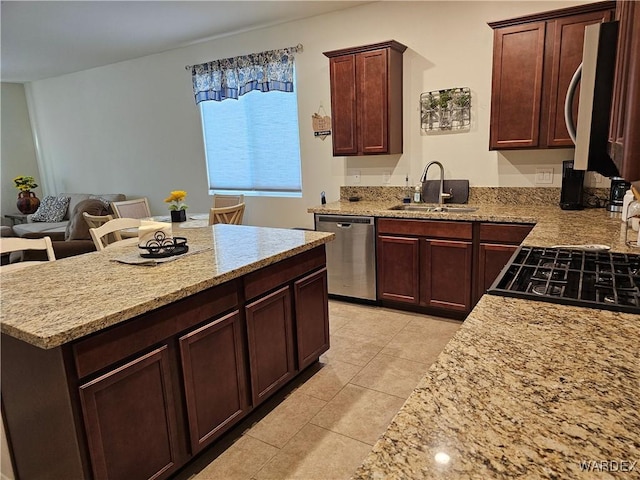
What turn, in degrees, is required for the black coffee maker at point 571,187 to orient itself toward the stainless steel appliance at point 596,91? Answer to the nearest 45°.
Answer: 0° — it already faces it

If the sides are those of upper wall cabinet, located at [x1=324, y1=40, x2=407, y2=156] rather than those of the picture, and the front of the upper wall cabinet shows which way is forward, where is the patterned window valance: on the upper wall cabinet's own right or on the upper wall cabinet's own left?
on the upper wall cabinet's own right

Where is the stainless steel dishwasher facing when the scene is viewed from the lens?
facing the viewer and to the left of the viewer

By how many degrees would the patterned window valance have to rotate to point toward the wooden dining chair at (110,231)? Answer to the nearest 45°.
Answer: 0° — it already faces it

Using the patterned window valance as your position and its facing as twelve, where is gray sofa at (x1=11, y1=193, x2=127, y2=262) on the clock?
The gray sofa is roughly at 2 o'clock from the patterned window valance.

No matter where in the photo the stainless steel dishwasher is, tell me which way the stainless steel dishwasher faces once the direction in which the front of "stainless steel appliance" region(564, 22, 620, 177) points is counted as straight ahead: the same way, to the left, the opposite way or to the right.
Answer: to the left

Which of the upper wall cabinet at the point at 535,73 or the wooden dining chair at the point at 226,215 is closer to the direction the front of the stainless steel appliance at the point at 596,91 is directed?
the wooden dining chair

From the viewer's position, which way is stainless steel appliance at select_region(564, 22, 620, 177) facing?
facing to the left of the viewer

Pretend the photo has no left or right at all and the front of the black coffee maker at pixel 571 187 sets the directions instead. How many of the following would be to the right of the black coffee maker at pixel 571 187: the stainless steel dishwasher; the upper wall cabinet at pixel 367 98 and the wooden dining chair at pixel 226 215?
3

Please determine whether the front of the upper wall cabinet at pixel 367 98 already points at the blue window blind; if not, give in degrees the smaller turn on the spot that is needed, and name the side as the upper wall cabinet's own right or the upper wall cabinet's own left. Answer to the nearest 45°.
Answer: approximately 90° to the upper wall cabinet's own right

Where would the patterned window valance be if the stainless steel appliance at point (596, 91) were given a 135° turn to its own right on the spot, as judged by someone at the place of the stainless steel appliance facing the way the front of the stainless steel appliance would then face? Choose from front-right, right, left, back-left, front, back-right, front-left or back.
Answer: left

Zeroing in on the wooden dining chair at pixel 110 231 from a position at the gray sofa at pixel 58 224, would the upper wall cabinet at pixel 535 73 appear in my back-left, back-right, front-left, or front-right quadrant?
front-left

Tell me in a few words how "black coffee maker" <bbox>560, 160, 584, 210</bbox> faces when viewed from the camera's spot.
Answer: facing the viewer

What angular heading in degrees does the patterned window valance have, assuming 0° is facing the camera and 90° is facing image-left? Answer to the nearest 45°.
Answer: approximately 45°

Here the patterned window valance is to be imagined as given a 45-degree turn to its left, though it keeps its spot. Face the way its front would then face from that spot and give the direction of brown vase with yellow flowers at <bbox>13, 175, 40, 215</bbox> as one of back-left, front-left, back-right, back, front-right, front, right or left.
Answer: back-right

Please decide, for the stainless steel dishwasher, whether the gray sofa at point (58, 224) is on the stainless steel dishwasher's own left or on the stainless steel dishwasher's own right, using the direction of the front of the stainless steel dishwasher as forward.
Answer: on the stainless steel dishwasher's own right
